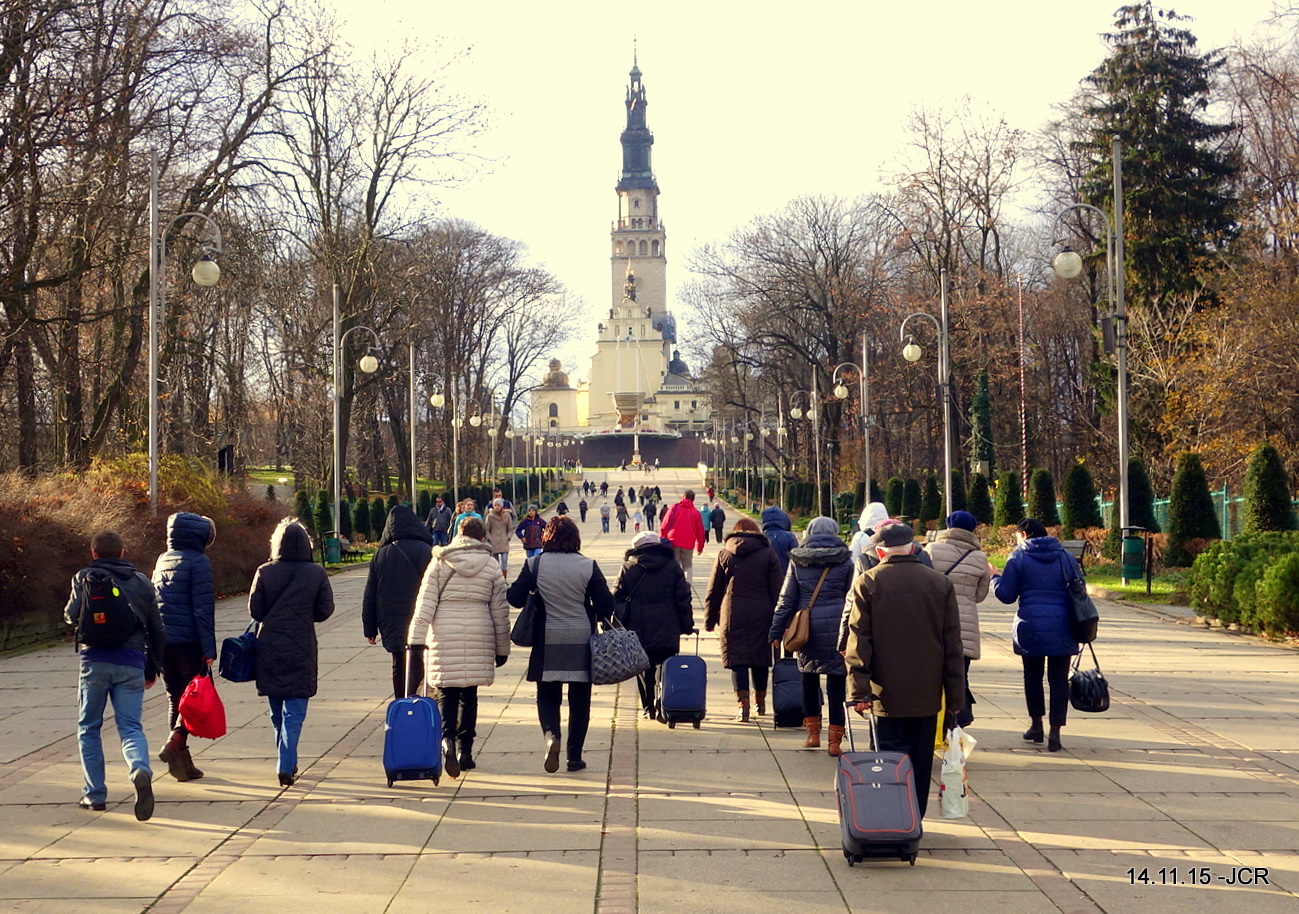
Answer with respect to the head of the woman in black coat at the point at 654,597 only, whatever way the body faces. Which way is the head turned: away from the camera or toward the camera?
away from the camera

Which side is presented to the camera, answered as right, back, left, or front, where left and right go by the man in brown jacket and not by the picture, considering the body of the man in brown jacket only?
back

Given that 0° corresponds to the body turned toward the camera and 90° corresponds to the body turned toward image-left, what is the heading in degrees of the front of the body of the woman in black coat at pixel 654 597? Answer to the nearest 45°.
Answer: approximately 180°

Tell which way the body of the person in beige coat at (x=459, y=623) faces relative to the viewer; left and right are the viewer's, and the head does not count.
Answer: facing away from the viewer

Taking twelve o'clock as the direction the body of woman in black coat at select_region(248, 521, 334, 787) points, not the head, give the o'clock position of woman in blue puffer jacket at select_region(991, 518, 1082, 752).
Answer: The woman in blue puffer jacket is roughly at 3 o'clock from the woman in black coat.

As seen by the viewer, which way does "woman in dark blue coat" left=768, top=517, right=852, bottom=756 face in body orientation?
away from the camera

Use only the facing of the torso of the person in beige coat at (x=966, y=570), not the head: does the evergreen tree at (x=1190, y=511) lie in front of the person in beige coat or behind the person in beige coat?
in front

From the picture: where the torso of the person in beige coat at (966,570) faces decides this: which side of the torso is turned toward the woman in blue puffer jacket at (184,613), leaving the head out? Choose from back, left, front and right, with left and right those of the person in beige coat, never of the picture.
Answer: left

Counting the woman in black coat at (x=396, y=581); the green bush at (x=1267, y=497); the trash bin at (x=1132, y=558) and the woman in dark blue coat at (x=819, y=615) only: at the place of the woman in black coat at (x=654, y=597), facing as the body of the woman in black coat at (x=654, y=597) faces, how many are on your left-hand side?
1

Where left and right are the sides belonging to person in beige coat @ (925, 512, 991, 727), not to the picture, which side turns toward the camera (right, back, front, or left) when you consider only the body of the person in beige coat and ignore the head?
back

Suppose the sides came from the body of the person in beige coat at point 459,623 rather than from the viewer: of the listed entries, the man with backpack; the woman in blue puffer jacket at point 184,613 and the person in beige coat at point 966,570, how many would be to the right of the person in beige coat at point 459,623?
1

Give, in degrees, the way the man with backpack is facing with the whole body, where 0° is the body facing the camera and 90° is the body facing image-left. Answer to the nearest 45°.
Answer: approximately 180°

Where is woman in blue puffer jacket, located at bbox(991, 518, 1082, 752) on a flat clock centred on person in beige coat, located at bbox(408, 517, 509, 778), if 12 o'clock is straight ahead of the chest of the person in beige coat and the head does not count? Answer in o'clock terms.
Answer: The woman in blue puffer jacket is roughly at 3 o'clock from the person in beige coat.

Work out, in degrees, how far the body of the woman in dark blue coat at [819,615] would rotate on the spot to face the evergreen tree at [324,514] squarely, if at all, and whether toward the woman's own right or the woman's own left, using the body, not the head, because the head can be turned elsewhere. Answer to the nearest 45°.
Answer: approximately 45° to the woman's own left

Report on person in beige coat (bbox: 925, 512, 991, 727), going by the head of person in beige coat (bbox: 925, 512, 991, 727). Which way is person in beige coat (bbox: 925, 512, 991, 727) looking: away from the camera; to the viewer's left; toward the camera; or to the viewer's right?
away from the camera

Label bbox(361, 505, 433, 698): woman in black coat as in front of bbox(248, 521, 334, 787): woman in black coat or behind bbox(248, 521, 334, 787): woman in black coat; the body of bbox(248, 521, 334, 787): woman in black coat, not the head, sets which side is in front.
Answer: in front
